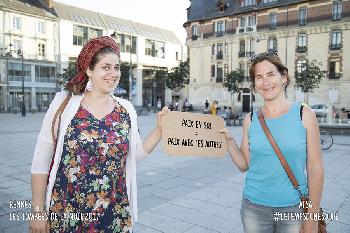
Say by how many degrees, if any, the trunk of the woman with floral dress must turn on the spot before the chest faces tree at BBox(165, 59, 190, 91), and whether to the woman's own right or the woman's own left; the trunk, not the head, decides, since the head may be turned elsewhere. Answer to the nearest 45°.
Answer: approximately 135° to the woman's own left

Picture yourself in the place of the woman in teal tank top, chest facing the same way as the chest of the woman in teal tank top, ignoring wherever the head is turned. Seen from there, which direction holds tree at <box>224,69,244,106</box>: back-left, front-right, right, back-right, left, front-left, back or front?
back

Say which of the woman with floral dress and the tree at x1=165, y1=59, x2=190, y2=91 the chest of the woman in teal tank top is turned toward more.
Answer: the woman with floral dress

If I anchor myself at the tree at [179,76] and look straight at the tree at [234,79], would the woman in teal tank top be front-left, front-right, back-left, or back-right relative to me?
front-right

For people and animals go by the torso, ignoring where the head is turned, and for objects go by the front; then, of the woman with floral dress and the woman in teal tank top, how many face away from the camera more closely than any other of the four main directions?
0

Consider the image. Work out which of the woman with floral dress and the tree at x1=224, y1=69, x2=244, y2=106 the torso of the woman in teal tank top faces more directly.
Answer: the woman with floral dress

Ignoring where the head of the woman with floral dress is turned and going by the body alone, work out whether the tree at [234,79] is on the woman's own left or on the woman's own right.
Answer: on the woman's own left

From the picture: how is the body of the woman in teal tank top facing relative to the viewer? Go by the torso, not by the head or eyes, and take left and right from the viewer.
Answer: facing the viewer

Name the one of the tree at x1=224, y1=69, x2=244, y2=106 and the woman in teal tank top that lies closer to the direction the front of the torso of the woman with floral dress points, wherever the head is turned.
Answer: the woman in teal tank top

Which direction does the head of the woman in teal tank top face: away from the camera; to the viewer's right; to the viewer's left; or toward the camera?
toward the camera

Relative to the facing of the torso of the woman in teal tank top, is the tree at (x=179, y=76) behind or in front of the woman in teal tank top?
behind
